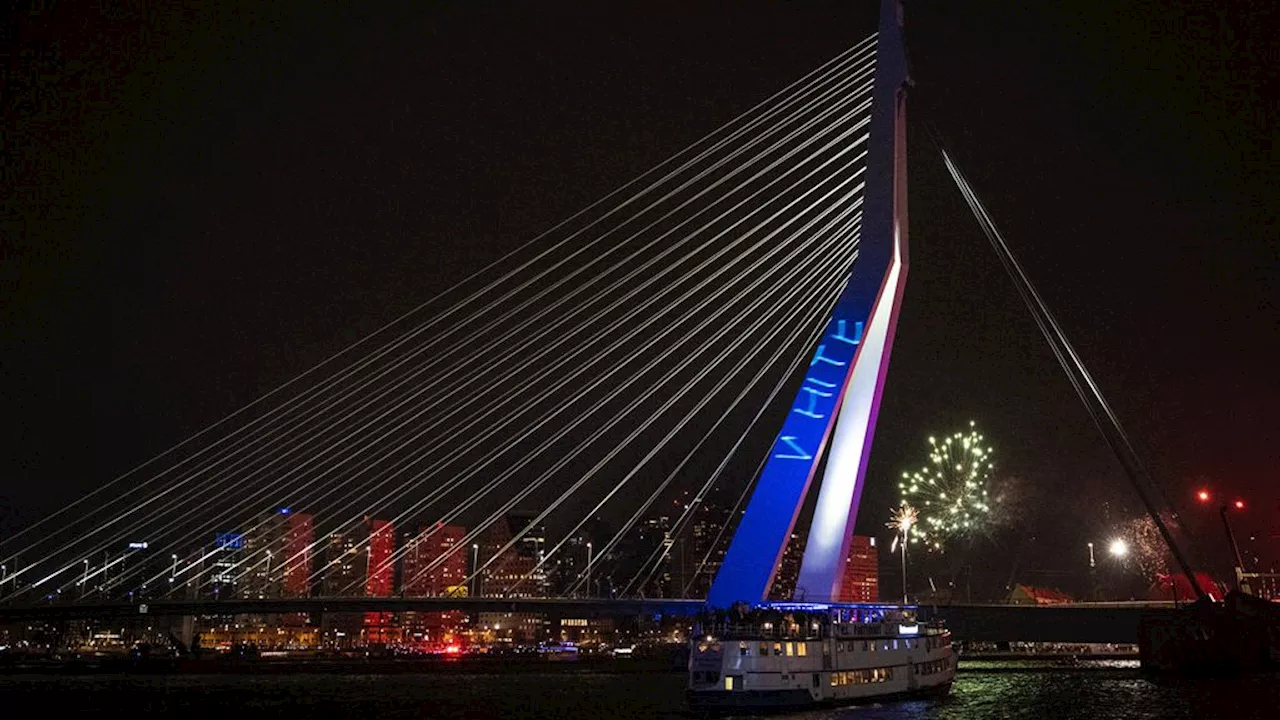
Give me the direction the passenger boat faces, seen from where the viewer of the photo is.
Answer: facing away from the viewer and to the right of the viewer
